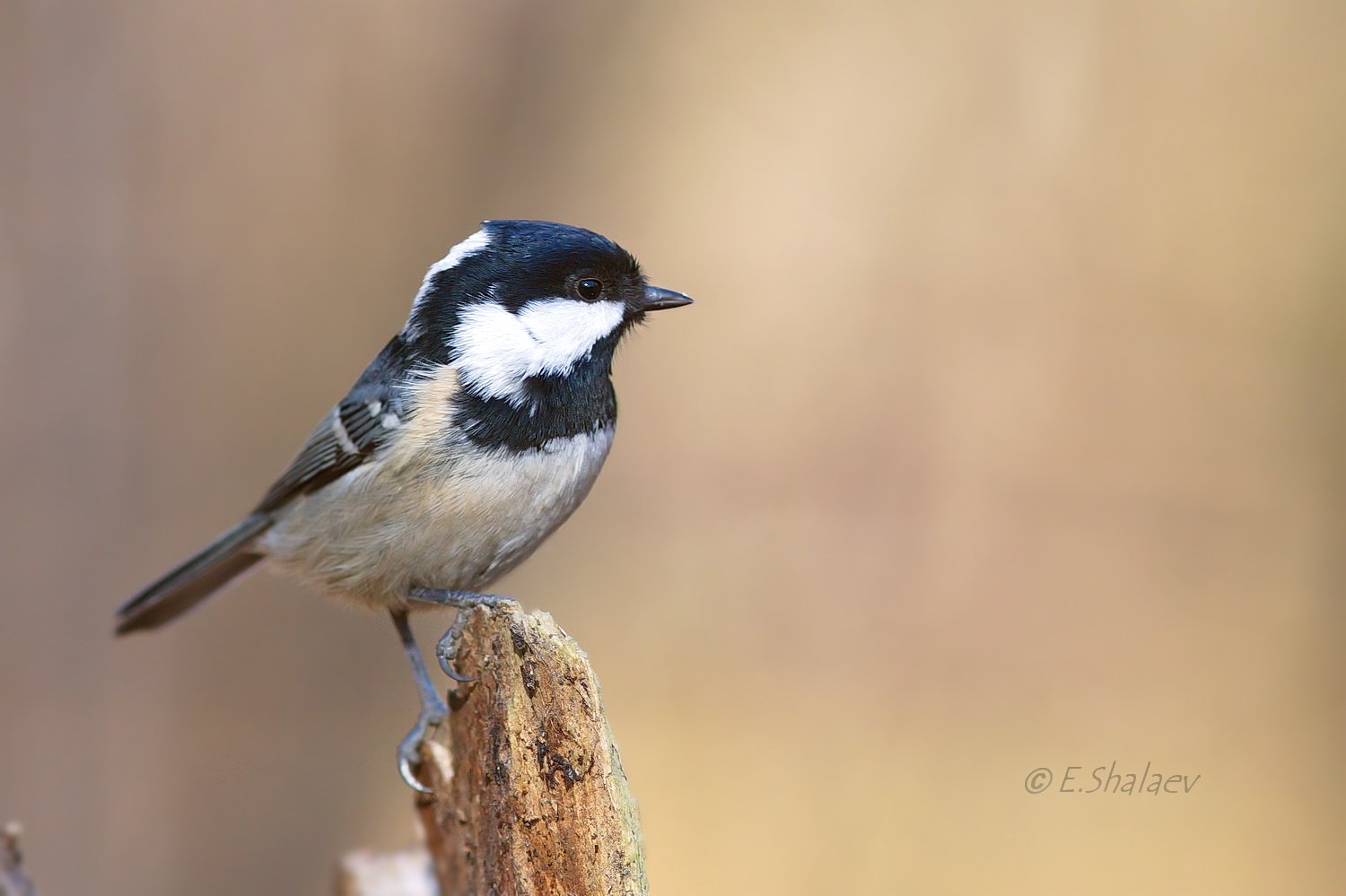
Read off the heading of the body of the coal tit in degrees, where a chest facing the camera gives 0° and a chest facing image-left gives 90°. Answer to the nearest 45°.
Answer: approximately 270°
